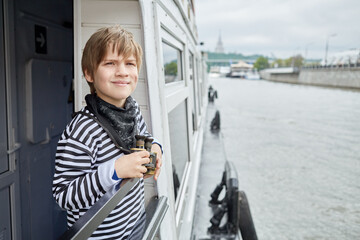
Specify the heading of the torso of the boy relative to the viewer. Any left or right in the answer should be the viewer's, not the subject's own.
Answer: facing the viewer and to the right of the viewer

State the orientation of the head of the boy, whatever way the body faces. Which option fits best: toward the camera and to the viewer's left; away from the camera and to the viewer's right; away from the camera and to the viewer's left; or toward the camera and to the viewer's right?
toward the camera and to the viewer's right

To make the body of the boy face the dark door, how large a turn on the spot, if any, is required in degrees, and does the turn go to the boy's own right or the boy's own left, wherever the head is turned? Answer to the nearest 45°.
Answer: approximately 180°
